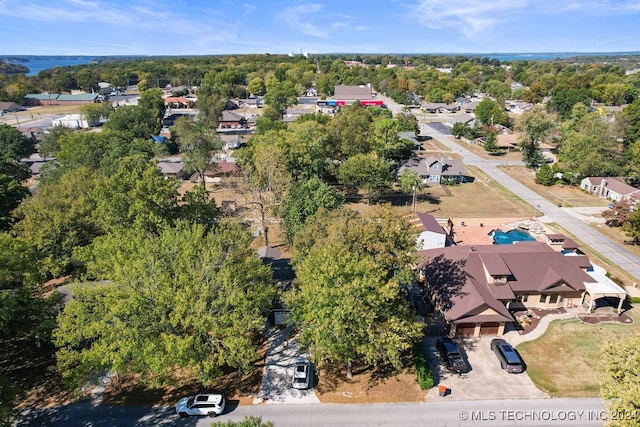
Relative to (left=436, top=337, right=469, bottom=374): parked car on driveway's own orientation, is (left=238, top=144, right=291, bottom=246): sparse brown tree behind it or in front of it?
in front

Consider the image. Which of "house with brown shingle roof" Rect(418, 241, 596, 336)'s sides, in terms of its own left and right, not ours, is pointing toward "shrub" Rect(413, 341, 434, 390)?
front

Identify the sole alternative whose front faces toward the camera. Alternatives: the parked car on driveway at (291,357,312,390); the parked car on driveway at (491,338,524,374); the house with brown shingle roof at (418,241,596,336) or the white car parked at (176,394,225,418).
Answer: the house with brown shingle roof

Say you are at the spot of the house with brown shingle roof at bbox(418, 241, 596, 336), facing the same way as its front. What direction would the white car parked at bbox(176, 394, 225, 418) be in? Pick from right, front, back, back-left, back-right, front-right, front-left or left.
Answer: front-right

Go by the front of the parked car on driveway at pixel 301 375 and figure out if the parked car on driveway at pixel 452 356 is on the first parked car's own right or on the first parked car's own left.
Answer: on the first parked car's own right

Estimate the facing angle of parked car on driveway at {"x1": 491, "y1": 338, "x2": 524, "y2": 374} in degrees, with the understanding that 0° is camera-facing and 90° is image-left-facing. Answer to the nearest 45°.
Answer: approximately 135°

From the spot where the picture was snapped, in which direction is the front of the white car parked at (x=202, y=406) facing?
facing to the left of the viewer

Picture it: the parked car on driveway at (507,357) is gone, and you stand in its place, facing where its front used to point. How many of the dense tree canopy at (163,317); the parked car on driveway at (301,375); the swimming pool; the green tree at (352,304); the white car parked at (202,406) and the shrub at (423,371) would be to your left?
5

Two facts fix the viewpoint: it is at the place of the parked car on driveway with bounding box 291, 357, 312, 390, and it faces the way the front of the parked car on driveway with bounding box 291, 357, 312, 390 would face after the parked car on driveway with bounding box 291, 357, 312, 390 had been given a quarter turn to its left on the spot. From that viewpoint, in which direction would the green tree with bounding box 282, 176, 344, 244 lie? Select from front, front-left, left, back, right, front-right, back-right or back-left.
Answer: right

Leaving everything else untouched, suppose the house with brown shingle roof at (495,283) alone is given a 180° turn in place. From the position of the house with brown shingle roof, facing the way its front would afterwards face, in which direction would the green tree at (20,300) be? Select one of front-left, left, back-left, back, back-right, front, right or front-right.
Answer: back-left

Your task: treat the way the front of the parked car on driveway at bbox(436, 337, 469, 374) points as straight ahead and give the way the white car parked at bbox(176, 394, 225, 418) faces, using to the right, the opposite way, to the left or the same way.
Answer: to the left

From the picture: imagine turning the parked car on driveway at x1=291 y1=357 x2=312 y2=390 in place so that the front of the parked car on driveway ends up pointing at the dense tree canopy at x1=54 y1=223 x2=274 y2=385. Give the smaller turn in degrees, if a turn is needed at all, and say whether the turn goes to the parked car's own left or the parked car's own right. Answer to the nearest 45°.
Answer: approximately 90° to the parked car's own left

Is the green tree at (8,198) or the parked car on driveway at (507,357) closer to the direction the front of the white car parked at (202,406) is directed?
the green tree

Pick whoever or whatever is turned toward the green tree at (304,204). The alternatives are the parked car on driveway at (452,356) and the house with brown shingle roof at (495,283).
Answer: the parked car on driveway

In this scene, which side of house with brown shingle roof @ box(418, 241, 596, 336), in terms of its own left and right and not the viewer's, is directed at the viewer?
front

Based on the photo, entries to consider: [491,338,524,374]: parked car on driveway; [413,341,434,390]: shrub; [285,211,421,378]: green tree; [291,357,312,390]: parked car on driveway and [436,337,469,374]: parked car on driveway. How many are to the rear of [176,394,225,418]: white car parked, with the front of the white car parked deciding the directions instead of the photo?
5
